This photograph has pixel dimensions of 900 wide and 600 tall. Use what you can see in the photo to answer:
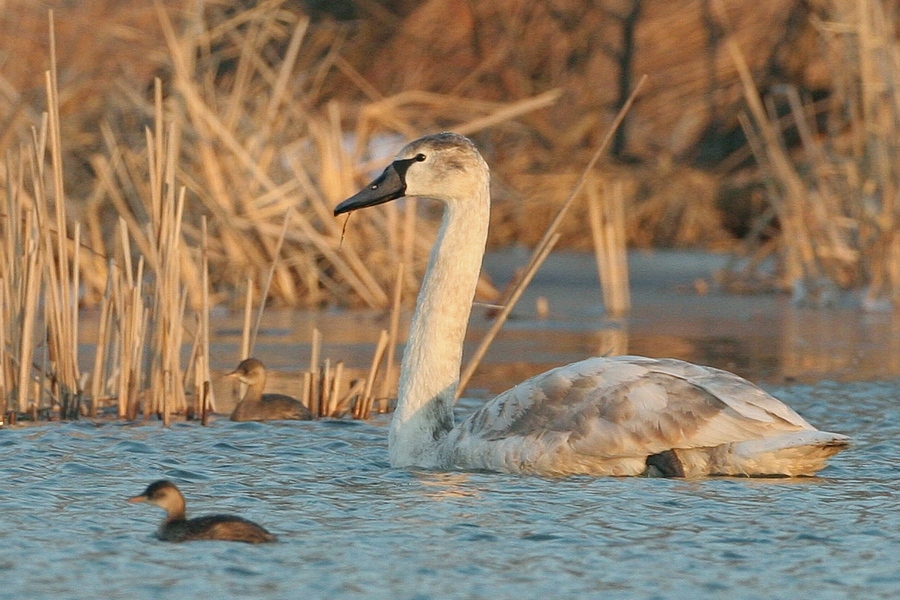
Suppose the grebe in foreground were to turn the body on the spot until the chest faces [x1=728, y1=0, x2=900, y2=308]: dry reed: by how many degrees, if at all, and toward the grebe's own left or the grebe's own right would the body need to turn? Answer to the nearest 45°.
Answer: approximately 135° to the grebe's own right

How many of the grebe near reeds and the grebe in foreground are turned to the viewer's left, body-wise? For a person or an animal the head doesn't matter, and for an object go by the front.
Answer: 2

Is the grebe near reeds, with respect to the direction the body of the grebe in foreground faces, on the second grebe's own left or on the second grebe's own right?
on the second grebe's own right

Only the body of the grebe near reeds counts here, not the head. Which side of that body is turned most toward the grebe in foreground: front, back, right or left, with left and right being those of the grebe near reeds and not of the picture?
left

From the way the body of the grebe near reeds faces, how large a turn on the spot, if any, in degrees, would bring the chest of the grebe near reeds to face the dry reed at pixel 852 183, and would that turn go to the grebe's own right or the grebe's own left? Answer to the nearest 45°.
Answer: approximately 135° to the grebe's own right

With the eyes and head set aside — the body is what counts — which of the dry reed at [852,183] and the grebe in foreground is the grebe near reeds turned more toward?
the grebe in foreground

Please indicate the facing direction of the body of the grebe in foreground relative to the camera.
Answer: to the viewer's left

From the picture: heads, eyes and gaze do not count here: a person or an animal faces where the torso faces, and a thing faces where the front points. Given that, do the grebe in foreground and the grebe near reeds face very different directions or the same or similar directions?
same or similar directions

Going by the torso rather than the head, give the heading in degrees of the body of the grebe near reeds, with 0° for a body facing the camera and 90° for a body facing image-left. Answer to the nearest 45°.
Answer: approximately 90°
